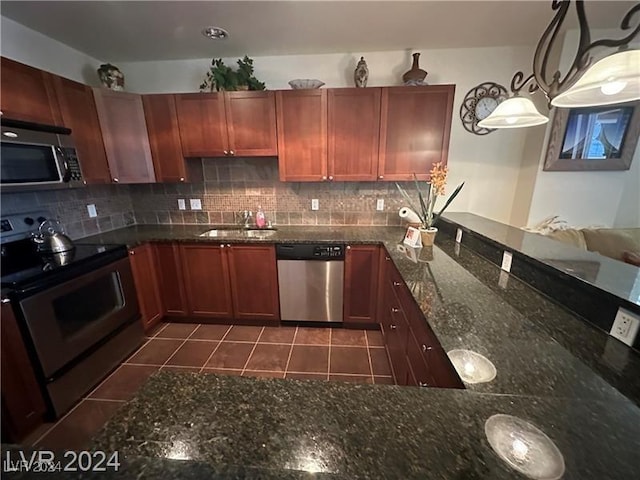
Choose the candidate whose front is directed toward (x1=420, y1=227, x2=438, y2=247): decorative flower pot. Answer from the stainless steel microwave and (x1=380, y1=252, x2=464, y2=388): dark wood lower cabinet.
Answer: the stainless steel microwave

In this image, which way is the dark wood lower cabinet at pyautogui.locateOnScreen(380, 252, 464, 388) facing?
to the viewer's left

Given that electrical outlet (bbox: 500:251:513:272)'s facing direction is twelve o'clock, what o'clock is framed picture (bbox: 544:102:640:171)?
The framed picture is roughly at 5 o'clock from the electrical outlet.

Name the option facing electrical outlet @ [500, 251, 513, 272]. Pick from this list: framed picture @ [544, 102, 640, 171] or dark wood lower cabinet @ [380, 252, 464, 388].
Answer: the framed picture

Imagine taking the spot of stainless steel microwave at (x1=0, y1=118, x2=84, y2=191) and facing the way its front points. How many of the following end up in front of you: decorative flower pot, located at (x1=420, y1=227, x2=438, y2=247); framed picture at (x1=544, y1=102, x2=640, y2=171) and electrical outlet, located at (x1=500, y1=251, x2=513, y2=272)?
3

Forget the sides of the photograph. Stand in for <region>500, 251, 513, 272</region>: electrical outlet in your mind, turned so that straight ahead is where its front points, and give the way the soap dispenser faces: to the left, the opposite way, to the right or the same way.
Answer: to the left

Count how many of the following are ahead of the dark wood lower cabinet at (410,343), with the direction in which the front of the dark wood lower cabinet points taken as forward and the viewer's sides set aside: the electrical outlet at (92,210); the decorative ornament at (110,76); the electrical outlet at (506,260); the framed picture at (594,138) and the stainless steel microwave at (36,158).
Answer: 3

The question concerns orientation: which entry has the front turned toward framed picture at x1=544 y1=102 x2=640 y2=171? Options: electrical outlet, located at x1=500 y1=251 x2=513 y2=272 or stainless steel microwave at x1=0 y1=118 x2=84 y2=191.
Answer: the stainless steel microwave
